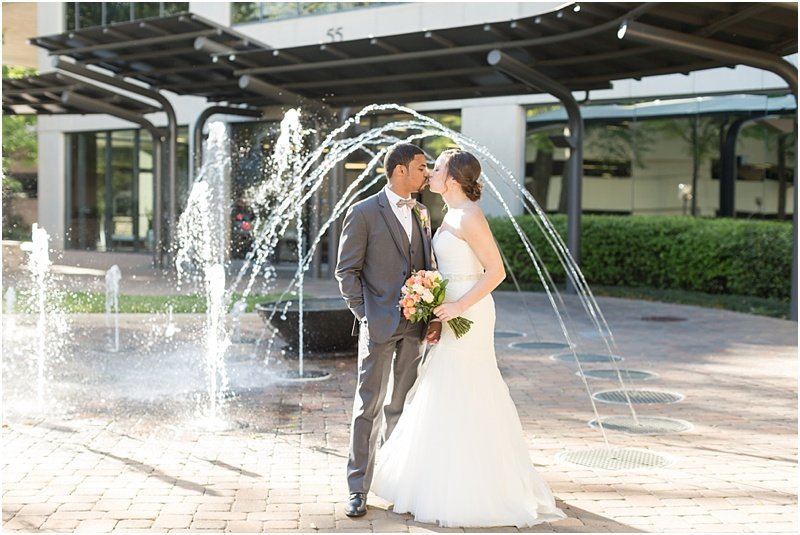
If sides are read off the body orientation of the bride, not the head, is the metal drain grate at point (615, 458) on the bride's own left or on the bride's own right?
on the bride's own right

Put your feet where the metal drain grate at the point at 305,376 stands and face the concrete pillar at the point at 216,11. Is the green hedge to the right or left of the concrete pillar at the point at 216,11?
right

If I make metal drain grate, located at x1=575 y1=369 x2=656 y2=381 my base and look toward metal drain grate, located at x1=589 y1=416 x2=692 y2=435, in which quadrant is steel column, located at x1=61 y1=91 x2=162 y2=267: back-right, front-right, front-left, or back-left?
back-right

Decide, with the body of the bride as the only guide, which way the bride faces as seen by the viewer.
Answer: to the viewer's left

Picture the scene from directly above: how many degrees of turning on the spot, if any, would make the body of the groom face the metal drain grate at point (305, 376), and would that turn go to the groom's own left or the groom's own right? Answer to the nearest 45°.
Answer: approximately 135° to the groom's own left

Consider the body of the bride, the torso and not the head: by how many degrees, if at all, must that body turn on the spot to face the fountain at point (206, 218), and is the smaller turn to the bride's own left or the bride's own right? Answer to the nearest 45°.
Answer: approximately 90° to the bride's own right

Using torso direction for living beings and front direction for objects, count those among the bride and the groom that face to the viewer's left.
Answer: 1

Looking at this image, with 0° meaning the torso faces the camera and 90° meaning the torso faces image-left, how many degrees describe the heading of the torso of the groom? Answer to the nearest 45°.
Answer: approximately 315°

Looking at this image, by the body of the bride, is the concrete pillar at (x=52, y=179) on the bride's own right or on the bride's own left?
on the bride's own right

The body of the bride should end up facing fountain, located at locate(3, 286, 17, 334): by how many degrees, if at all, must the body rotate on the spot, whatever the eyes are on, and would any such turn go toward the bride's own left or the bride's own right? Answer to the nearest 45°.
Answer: approximately 45° to the bride's own right

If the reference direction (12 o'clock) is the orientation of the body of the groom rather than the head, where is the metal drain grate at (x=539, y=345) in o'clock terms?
The metal drain grate is roughly at 8 o'clock from the groom.
